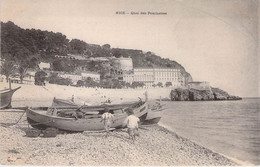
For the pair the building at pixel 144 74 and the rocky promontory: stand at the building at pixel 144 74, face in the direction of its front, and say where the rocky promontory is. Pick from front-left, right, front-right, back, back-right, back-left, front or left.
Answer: left

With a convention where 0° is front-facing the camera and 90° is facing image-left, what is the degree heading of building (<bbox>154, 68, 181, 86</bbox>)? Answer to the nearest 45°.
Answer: approximately 0°

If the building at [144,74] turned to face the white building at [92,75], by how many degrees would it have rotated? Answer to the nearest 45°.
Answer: approximately 90° to its right

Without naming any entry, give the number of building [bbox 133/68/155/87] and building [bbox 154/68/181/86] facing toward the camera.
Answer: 2

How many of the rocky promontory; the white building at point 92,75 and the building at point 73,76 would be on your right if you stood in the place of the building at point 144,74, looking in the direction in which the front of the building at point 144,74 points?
2

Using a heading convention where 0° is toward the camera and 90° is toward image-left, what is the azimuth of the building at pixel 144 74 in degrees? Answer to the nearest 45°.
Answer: approximately 0°

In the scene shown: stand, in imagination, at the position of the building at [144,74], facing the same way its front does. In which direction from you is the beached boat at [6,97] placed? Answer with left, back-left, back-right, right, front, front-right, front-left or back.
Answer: front

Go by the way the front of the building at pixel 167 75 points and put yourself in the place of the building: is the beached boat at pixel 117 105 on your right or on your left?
on your right
